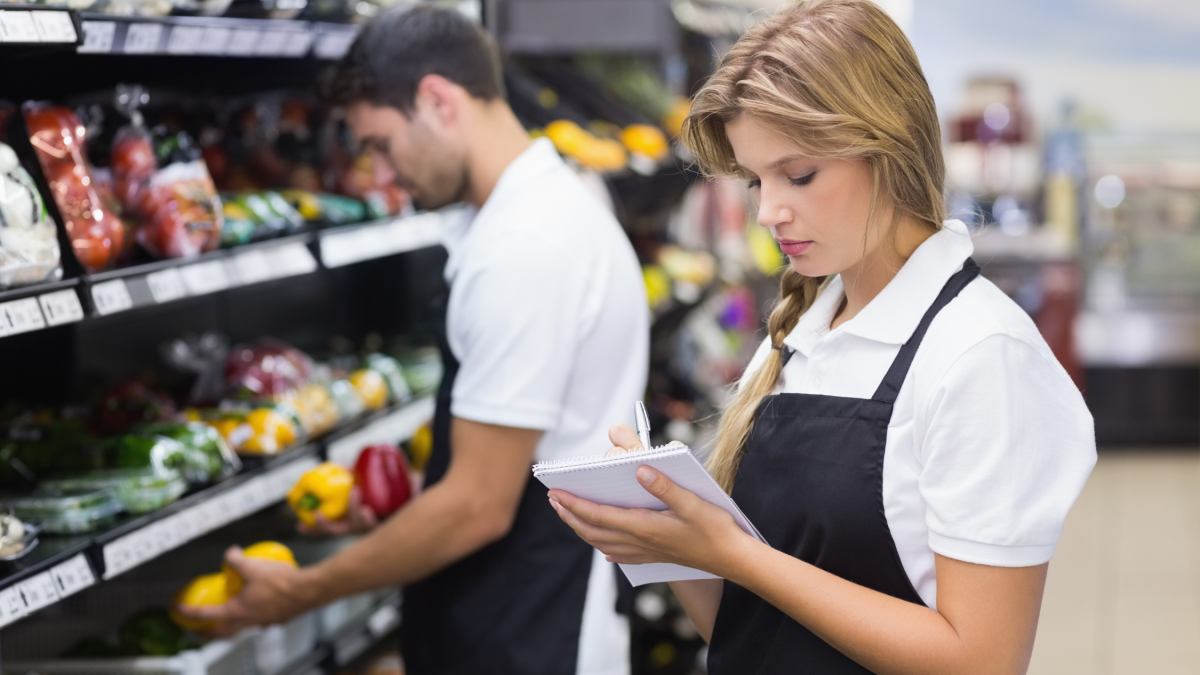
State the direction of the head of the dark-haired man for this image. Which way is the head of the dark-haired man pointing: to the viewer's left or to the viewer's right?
to the viewer's left

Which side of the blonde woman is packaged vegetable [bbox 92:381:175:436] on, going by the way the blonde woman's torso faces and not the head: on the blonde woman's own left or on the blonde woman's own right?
on the blonde woman's own right

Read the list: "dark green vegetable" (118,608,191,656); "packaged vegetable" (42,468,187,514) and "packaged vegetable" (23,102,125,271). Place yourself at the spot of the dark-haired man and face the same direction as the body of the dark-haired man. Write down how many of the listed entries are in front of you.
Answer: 3

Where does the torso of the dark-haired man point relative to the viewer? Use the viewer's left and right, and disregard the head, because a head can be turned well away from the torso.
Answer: facing to the left of the viewer

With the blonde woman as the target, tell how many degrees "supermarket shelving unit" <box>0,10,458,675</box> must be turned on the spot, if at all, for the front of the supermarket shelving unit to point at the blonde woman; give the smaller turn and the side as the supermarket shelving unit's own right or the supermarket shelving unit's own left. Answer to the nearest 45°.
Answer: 0° — it already faces them

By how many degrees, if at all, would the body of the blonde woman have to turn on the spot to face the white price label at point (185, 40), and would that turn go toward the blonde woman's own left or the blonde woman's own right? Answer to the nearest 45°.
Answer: approximately 90° to the blonde woman's own right

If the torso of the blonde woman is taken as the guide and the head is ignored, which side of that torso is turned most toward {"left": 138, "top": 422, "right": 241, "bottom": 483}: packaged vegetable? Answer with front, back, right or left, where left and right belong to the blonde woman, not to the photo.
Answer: right

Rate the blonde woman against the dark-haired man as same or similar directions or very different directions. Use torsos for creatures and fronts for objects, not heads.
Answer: same or similar directions

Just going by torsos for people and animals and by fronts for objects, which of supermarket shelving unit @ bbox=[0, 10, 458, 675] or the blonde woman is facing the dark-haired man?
the supermarket shelving unit

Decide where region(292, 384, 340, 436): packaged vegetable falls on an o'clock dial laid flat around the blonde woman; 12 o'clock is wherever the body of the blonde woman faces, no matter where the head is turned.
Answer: The packaged vegetable is roughly at 3 o'clock from the blonde woman.

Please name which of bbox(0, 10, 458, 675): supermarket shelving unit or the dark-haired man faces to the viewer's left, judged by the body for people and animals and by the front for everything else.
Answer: the dark-haired man

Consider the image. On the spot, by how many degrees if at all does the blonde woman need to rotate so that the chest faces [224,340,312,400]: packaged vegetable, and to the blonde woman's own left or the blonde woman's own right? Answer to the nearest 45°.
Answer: approximately 90° to the blonde woman's own right

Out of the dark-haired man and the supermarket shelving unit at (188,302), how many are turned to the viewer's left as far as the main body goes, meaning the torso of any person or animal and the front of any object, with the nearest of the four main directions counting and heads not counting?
1

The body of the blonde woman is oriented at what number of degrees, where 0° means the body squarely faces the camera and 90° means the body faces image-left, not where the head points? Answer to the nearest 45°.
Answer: approximately 45°
